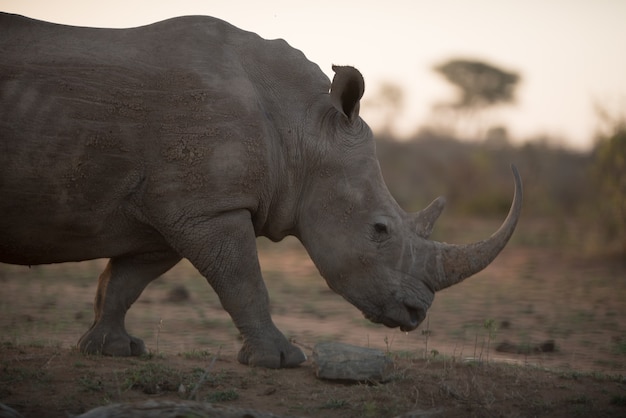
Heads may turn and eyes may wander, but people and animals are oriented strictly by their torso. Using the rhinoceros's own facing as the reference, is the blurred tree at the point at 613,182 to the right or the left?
on its left

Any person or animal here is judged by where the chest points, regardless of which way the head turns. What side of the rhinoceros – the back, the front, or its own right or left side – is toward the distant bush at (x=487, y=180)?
left

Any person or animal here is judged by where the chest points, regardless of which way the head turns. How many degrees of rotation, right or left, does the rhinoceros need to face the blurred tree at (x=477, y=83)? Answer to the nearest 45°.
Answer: approximately 90° to its left

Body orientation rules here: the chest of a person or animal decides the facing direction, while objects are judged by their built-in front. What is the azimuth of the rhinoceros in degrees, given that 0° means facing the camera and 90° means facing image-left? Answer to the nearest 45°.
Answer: approximately 270°
